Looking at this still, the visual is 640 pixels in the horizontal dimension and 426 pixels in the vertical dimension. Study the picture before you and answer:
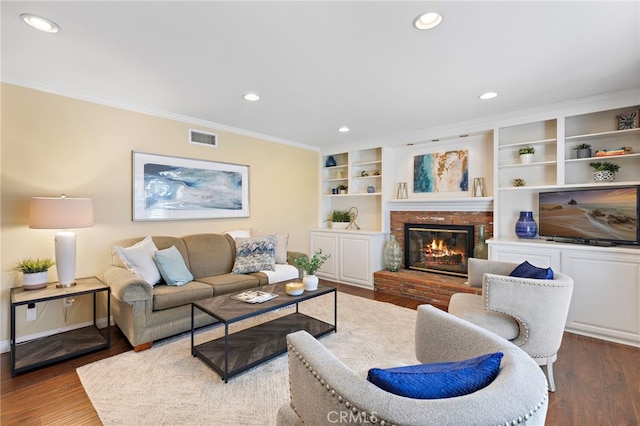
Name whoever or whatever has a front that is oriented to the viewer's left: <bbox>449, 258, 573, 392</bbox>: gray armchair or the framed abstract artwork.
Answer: the gray armchair

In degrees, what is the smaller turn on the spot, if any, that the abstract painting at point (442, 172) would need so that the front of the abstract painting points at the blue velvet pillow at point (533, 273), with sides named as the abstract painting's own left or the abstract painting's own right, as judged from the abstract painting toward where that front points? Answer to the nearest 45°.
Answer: approximately 45° to the abstract painting's own left

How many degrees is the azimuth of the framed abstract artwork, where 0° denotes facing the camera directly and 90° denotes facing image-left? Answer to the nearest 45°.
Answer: approximately 315°

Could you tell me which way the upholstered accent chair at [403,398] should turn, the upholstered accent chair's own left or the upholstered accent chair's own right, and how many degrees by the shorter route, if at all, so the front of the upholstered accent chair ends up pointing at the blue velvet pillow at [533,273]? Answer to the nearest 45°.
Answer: approximately 90° to the upholstered accent chair's own right

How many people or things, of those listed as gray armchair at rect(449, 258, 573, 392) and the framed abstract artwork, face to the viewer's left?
1

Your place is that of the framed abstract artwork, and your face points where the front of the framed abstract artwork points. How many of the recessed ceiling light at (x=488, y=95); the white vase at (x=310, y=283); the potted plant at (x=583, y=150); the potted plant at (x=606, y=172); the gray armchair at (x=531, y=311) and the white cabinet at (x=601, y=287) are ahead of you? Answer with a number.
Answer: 6

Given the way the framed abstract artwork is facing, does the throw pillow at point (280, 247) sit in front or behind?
in front

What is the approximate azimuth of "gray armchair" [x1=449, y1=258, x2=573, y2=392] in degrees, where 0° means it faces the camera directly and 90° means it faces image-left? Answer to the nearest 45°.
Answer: approximately 90°

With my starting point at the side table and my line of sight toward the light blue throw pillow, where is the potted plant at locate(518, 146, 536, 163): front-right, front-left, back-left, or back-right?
front-right

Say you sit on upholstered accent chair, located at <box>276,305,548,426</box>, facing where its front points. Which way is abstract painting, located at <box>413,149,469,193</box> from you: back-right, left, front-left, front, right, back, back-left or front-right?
front-right

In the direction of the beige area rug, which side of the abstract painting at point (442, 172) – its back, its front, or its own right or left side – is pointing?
front

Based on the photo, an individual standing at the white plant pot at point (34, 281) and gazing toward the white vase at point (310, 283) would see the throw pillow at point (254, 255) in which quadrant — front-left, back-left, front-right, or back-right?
front-left

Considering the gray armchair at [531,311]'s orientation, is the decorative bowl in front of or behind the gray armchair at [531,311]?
in front

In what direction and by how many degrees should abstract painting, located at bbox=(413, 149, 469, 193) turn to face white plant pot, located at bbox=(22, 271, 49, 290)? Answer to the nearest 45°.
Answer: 0° — it already faces it

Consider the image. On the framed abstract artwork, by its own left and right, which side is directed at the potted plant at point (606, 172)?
front

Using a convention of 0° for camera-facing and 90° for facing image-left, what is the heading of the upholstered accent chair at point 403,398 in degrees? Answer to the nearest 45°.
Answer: approximately 135°

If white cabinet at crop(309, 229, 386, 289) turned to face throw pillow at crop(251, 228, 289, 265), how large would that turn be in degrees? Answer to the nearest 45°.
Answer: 0° — it already faces it

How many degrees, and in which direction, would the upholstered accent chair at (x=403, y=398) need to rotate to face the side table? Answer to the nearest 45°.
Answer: approximately 45° to its left

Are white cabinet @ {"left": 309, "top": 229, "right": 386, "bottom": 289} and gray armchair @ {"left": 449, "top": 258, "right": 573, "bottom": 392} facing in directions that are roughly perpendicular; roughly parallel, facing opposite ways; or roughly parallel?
roughly perpendicular
